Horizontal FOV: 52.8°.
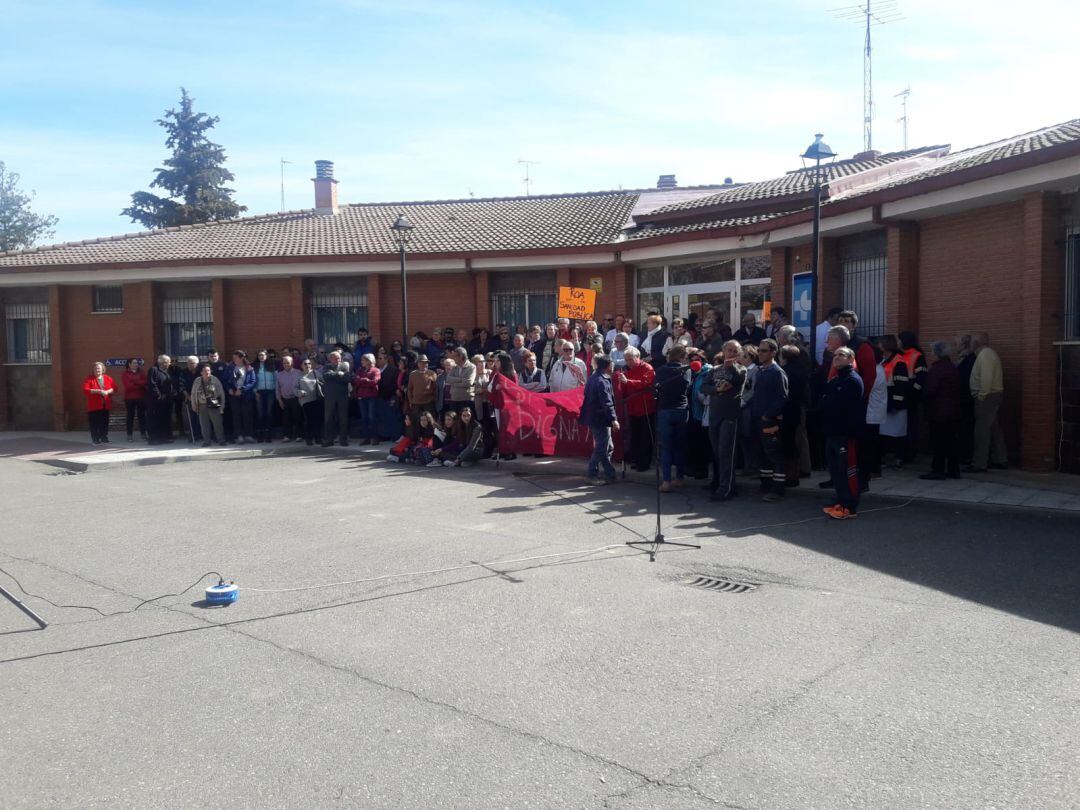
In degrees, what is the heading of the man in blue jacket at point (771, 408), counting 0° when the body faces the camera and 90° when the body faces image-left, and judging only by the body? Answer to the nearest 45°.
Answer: approximately 45°

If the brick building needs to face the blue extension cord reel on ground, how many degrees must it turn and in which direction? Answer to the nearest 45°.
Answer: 0° — it already faces it

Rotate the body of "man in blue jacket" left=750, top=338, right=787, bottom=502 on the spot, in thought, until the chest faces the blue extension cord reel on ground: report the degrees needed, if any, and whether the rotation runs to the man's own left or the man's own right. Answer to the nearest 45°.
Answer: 0° — they already face it

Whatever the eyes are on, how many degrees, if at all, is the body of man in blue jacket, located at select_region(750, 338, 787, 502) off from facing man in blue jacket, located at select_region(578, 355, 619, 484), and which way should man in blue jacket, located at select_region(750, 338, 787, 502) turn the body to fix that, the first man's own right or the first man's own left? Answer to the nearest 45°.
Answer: approximately 90° to the first man's own right

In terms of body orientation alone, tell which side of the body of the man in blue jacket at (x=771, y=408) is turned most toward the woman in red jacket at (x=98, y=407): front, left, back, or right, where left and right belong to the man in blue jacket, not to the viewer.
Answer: right

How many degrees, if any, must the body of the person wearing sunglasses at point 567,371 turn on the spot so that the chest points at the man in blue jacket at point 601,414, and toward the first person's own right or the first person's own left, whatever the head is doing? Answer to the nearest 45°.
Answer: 0° — they already face them

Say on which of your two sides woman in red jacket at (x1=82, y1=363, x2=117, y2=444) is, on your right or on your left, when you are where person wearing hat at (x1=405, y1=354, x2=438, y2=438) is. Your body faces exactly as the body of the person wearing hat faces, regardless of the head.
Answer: on your right

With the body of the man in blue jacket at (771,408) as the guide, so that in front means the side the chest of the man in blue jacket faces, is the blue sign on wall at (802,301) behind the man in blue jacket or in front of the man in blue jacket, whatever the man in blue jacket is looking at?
behind

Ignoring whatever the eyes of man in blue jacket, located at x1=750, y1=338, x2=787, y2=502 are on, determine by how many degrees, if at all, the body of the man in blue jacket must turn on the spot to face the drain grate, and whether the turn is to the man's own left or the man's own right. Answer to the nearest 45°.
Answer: approximately 45° to the man's own left

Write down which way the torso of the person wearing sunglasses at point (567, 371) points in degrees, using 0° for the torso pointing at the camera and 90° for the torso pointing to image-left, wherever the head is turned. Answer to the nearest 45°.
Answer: approximately 0°
